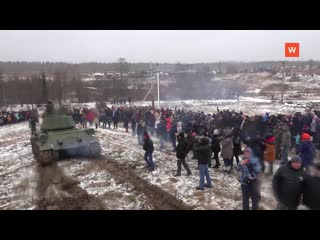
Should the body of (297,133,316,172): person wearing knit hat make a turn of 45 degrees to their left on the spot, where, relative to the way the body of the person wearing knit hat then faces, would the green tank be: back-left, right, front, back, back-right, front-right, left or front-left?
front

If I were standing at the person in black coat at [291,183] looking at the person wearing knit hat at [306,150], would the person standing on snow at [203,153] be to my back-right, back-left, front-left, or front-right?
front-left

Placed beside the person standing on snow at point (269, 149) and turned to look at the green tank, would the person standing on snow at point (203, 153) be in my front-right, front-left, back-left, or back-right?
front-left

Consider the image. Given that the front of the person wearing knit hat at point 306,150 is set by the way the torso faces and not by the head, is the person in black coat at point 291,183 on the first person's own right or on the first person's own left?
on the first person's own left

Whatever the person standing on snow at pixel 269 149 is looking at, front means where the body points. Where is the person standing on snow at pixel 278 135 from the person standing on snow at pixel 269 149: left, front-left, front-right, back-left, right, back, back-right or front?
front

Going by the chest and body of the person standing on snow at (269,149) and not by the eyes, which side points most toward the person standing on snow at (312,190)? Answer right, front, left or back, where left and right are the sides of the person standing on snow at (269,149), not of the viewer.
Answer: back

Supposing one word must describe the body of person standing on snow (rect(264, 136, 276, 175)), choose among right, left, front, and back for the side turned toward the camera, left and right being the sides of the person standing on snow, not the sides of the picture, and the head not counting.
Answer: back
